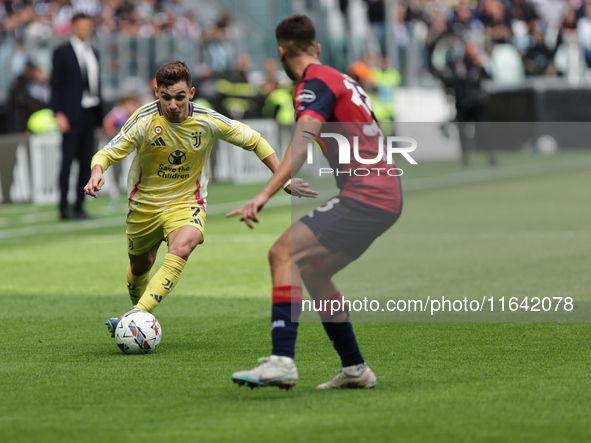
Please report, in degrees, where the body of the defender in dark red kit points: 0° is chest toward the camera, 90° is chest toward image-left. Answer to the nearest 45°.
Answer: approximately 135°

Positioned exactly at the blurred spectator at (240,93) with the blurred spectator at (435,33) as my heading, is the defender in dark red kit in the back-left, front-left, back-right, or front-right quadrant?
back-right

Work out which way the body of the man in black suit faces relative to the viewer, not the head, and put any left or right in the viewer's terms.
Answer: facing the viewer and to the right of the viewer

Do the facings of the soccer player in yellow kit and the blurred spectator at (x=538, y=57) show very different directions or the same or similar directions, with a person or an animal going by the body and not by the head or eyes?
same or similar directions

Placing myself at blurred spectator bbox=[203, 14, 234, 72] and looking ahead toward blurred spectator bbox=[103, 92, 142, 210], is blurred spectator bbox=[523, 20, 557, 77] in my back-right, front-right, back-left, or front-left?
back-left

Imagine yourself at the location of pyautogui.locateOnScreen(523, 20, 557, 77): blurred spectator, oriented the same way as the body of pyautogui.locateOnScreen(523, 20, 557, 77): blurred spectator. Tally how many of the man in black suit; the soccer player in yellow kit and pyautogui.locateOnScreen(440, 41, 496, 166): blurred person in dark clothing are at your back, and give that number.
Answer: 0

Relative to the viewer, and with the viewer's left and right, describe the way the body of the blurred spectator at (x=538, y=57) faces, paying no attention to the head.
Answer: facing the viewer

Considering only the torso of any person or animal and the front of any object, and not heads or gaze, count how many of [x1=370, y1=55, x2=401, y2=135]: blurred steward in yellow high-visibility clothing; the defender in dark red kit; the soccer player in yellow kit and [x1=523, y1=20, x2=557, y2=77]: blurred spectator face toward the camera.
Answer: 3

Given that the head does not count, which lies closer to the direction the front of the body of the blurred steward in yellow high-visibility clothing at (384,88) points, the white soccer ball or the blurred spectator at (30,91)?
the white soccer ball

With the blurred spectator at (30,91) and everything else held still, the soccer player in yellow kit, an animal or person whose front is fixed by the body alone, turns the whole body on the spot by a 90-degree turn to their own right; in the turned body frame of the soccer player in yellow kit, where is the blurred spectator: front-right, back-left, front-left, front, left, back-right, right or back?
right

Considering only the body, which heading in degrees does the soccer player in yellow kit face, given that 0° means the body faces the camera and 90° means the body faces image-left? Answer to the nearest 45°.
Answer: approximately 0°

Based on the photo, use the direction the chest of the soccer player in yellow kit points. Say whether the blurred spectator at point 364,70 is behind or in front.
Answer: behind

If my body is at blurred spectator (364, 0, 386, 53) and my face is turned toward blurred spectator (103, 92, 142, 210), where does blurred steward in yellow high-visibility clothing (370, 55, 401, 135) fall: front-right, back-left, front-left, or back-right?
front-left

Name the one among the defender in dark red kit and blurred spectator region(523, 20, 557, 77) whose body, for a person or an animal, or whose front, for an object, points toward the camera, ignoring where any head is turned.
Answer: the blurred spectator

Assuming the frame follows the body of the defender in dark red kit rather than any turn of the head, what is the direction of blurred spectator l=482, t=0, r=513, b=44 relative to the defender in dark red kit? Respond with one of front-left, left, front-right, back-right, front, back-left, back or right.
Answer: front-right

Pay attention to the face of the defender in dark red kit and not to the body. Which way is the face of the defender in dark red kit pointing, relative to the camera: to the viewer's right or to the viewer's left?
to the viewer's left

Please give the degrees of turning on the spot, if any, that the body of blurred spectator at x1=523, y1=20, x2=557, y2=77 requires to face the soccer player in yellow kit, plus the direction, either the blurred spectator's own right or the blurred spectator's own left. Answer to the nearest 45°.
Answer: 0° — they already face them
